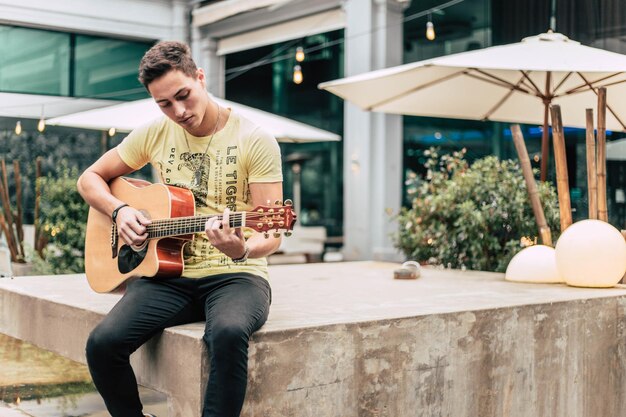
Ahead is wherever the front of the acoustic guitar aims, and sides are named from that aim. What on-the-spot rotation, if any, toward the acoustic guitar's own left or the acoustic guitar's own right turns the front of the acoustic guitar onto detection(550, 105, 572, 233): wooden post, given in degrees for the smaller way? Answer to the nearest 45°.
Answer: approximately 180°

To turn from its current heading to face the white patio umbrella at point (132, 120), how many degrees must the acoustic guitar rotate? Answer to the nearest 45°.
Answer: approximately 135° to its right

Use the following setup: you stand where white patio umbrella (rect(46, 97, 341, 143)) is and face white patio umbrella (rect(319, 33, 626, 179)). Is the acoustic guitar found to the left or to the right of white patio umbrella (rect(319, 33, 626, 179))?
right

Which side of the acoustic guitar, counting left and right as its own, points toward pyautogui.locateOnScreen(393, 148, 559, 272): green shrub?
back

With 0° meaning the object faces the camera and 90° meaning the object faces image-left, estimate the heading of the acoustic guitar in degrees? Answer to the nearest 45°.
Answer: approximately 45°
